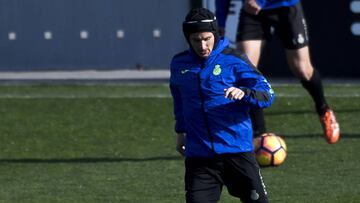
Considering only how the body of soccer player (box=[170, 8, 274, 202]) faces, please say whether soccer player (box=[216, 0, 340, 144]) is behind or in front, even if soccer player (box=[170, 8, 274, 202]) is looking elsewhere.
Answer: behind

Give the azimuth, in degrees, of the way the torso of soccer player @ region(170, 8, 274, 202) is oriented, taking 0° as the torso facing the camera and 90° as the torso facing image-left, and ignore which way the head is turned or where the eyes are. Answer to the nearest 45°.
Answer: approximately 0°
